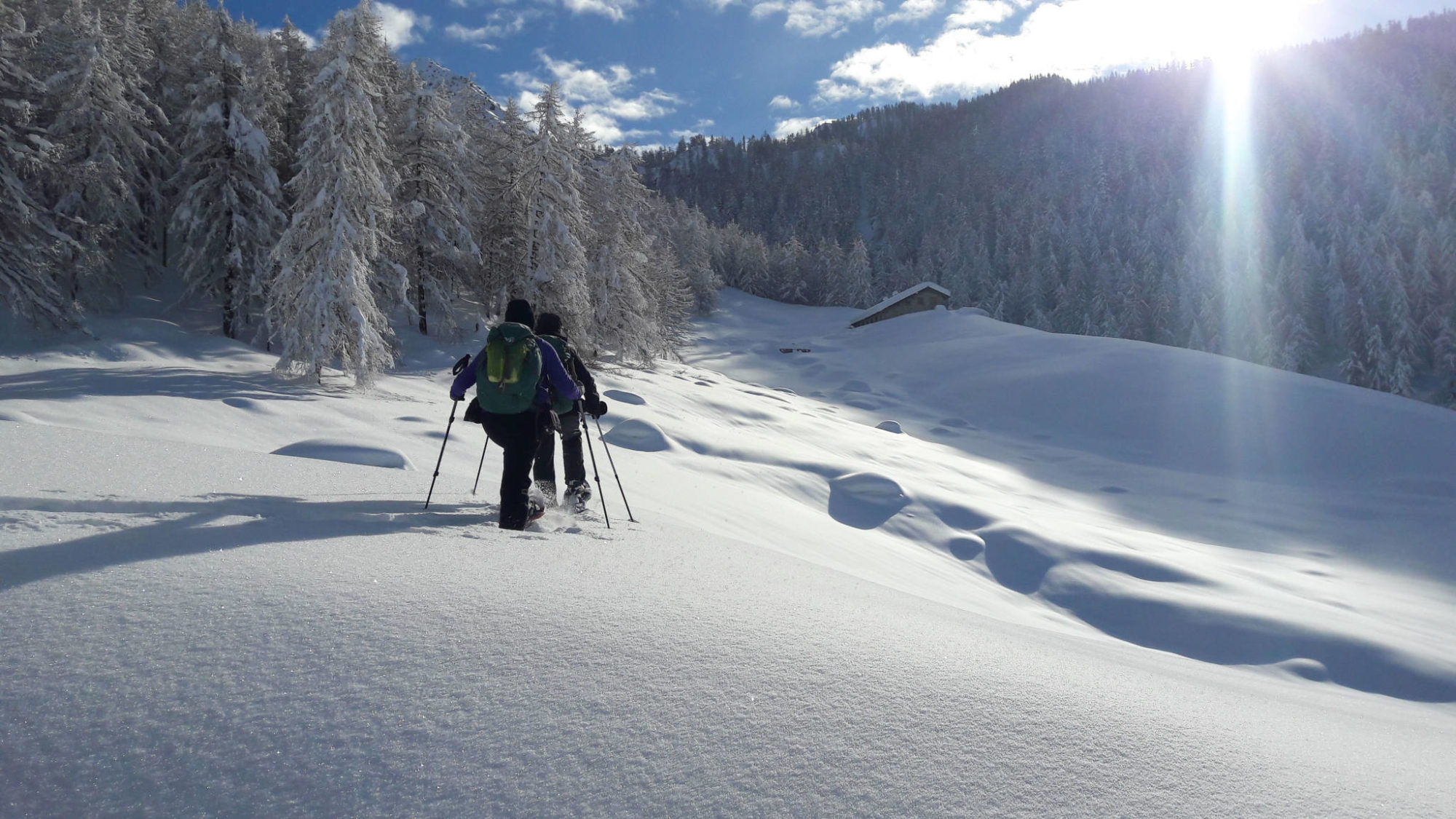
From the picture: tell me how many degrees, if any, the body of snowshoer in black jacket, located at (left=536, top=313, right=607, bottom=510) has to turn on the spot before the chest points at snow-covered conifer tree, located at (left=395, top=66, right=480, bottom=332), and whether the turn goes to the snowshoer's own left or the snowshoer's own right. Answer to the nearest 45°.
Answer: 0° — they already face it

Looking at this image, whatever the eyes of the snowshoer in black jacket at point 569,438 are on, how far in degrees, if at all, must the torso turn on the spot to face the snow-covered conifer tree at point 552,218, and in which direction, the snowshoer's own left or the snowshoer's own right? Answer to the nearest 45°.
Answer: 0° — they already face it

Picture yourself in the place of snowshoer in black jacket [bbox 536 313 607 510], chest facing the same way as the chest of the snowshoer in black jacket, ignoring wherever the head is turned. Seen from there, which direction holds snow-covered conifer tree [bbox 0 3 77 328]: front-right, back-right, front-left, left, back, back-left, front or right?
front-left

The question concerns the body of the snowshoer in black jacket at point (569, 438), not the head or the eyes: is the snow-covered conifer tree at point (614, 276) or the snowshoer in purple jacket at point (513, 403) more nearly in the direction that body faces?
the snow-covered conifer tree

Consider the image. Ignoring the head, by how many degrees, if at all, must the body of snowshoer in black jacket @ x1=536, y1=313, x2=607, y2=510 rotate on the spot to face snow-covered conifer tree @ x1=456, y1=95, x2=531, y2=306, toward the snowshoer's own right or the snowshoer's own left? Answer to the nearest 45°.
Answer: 0° — they already face it

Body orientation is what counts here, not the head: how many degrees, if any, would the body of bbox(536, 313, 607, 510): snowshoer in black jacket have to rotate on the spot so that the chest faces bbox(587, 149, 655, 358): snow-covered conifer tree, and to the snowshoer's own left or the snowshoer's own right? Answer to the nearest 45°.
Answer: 0° — they already face it

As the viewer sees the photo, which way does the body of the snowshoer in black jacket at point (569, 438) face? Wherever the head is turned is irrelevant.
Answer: away from the camera

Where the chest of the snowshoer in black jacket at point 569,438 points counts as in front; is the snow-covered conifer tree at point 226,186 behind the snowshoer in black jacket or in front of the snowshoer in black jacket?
in front
